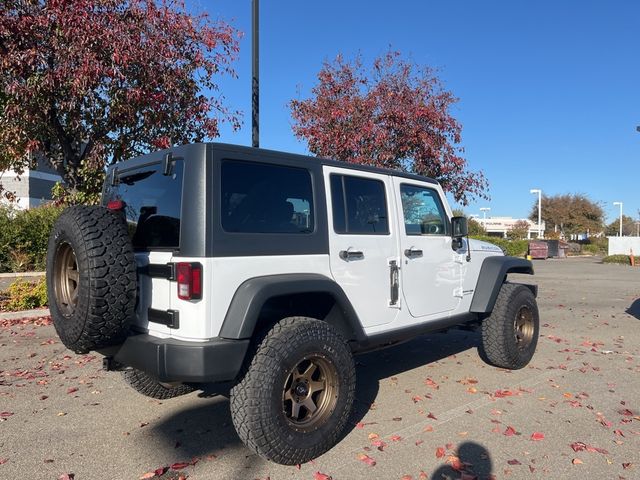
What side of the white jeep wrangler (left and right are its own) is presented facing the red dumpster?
front

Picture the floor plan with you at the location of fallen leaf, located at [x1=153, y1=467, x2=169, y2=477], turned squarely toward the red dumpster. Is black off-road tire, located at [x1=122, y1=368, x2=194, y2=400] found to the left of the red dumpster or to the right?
left

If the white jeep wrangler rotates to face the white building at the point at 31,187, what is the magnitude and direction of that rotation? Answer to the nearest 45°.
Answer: approximately 90° to its left

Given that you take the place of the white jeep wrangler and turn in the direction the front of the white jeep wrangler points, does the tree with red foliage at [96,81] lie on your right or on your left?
on your left

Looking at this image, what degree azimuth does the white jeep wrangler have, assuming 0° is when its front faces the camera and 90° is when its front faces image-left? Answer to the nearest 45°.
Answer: approximately 225°

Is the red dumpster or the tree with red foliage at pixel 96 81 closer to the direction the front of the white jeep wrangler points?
the red dumpster
